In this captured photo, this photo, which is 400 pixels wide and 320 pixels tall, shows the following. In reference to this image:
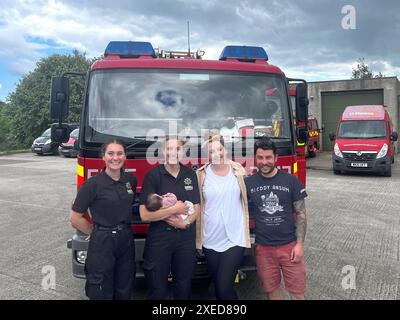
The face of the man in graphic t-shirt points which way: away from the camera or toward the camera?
toward the camera

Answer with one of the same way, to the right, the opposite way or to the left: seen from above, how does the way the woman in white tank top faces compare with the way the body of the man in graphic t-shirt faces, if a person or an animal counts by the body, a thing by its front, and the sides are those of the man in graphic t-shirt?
the same way

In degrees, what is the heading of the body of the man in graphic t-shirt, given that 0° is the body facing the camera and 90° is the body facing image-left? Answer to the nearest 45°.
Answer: approximately 0°

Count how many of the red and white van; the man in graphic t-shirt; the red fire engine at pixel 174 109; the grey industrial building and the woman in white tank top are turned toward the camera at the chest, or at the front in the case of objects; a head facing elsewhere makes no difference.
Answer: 5

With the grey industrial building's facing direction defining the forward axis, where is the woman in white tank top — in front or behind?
in front

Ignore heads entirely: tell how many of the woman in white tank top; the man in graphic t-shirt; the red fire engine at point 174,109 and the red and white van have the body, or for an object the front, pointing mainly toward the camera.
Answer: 4

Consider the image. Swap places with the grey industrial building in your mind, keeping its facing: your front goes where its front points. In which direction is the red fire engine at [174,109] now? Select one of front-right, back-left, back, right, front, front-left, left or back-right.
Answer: front

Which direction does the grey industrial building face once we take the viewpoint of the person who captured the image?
facing the viewer

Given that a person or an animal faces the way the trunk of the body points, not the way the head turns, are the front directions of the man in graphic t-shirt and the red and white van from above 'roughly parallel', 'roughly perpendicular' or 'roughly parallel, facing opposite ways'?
roughly parallel

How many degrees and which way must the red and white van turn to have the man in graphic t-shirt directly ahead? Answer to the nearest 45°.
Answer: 0° — it already faces them

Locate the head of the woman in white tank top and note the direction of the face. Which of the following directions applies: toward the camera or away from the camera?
toward the camera

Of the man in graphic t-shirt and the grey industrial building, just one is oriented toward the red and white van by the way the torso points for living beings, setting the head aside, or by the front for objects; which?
the grey industrial building

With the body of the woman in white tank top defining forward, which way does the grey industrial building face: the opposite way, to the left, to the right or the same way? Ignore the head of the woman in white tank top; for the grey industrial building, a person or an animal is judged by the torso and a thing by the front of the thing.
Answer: the same way

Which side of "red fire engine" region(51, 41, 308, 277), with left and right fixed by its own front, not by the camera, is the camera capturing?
front

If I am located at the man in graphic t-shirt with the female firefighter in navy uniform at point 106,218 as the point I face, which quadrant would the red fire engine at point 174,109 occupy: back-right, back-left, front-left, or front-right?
front-right

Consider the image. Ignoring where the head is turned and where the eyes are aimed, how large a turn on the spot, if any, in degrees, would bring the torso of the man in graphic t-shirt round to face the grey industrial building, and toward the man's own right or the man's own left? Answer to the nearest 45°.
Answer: approximately 180°

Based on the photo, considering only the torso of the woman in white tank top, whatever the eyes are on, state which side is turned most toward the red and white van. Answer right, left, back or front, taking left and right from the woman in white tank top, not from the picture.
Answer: back
